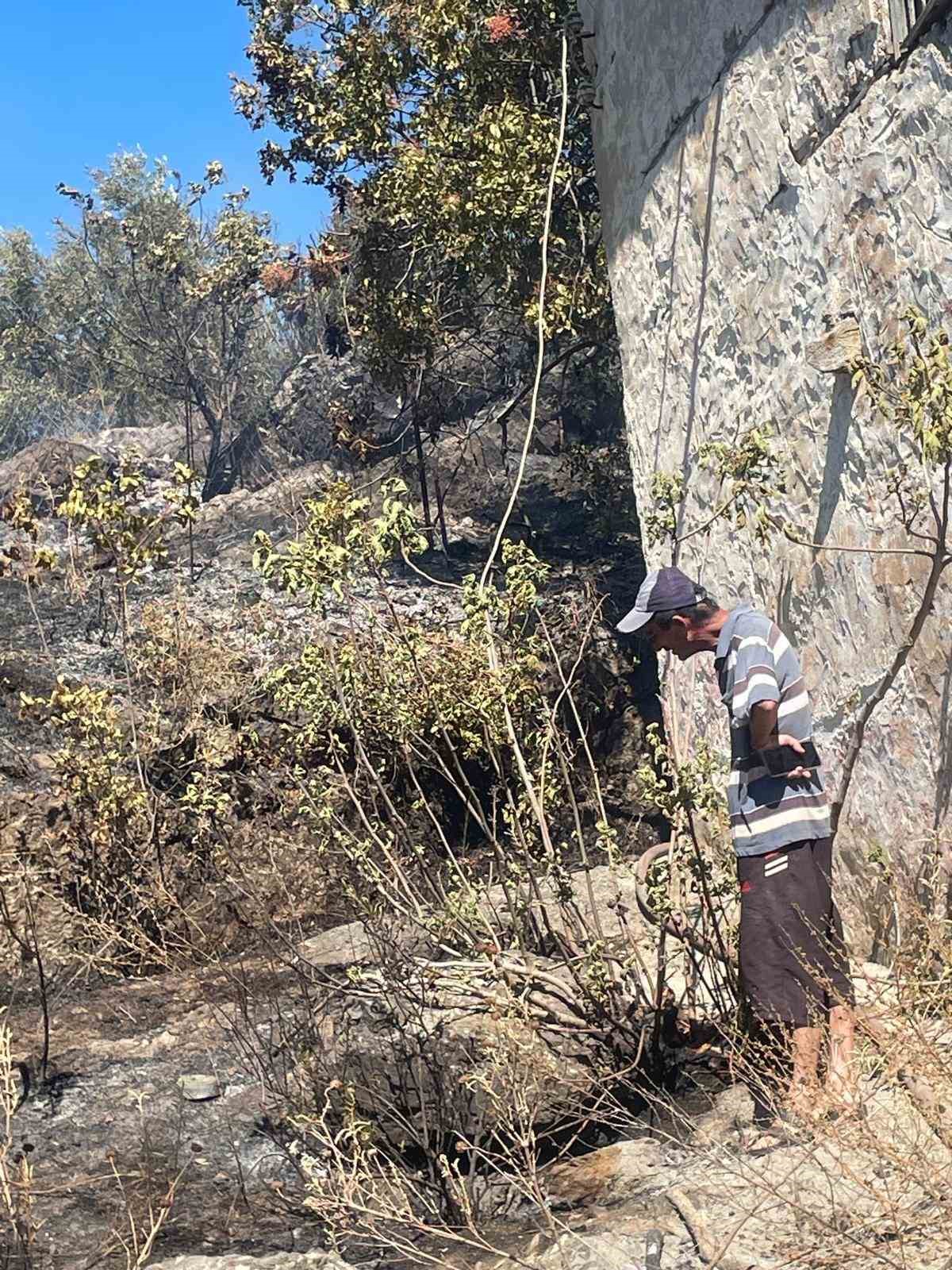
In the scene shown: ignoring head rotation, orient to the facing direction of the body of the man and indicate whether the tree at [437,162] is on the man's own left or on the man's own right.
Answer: on the man's own right

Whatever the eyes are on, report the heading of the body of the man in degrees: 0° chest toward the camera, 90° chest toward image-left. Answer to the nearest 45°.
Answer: approximately 90°

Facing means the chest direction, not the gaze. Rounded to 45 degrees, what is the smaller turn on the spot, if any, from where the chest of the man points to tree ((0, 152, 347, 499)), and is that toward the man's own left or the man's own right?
approximately 45° to the man's own right

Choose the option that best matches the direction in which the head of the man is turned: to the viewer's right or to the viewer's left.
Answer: to the viewer's left

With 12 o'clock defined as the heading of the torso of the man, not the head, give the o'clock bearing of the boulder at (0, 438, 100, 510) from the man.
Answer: The boulder is roughly at 2 o'clock from the man.
